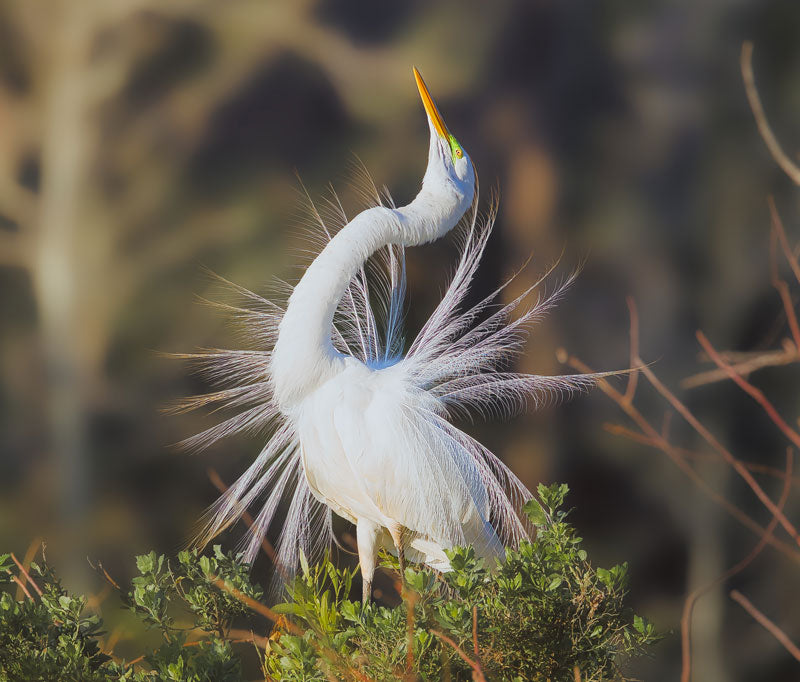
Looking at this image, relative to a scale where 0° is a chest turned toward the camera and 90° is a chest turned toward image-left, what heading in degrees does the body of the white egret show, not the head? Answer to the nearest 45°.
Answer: approximately 45°
